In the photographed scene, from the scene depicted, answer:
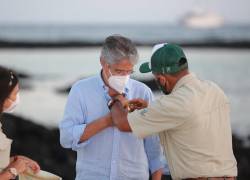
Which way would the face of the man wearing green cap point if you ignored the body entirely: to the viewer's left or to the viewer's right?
to the viewer's left

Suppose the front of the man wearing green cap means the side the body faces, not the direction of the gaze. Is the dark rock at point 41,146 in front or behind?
in front

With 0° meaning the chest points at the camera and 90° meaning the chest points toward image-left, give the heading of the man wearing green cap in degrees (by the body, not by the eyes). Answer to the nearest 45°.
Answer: approximately 135°
